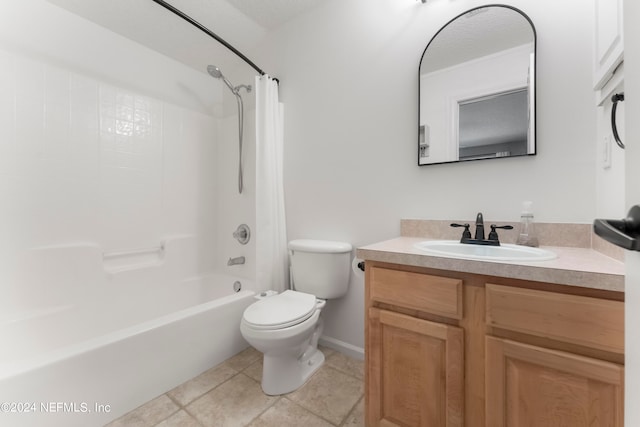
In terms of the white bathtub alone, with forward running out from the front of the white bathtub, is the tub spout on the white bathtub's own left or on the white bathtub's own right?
on the white bathtub's own left

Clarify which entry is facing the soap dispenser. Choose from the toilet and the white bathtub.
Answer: the white bathtub

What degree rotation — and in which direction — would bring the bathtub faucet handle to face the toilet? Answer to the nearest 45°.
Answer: approximately 45° to its left

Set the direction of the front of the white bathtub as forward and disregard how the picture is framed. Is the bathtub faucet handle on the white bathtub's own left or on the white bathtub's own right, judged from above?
on the white bathtub's own left

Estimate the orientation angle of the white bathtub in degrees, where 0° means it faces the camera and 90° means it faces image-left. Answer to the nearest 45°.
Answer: approximately 315°

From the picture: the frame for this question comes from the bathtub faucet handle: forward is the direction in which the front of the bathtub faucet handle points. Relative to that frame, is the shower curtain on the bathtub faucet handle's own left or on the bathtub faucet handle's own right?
on the bathtub faucet handle's own left

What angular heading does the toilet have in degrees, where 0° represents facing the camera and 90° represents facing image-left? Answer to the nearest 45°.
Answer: approximately 45°

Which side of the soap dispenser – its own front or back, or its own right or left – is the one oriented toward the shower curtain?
right
